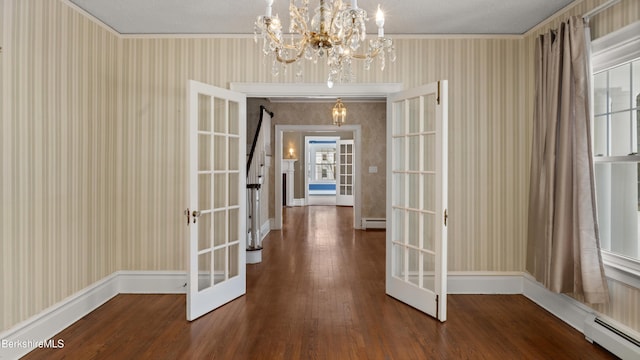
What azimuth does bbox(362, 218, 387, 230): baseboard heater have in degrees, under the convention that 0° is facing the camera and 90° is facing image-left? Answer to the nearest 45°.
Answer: approximately 0°

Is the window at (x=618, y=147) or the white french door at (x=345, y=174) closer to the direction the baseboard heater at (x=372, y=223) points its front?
the window

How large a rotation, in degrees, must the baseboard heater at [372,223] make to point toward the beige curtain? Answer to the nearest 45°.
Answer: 0° — it already faces it

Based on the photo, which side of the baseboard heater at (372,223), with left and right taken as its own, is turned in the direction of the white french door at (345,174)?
back

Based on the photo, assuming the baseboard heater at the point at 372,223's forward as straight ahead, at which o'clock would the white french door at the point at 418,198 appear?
The white french door is roughly at 12 o'clock from the baseboard heater.

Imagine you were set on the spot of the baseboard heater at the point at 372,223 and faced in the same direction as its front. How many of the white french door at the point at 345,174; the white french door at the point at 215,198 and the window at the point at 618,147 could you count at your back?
1

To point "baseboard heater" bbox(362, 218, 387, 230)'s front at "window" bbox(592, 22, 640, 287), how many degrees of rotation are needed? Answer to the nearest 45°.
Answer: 0° — it already faces it
